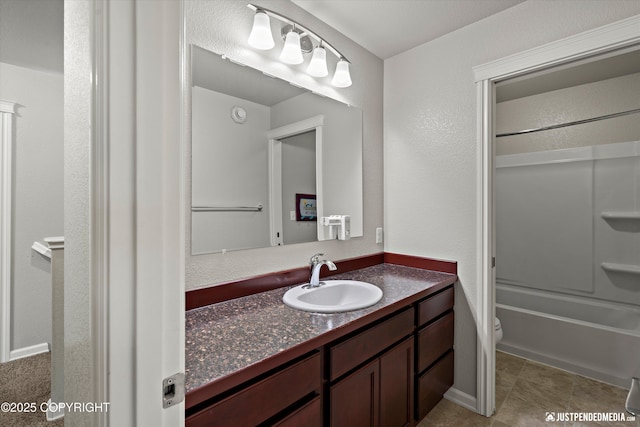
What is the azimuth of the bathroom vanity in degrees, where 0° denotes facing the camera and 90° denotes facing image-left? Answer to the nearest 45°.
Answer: approximately 315°

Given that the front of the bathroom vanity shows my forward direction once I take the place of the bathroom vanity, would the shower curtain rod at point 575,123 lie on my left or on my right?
on my left

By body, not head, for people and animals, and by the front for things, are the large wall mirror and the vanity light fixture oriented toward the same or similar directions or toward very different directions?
same or similar directions

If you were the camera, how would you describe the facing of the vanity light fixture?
facing the viewer and to the right of the viewer

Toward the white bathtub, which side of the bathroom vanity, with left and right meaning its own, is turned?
left

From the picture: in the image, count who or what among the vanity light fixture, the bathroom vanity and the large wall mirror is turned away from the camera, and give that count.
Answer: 0

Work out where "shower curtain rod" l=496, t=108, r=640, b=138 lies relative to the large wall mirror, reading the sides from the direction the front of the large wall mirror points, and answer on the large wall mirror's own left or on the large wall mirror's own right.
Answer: on the large wall mirror's own left

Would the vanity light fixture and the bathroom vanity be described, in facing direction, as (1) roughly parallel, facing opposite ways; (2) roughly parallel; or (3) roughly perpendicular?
roughly parallel

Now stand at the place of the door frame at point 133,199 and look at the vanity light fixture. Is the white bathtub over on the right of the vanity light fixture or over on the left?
right

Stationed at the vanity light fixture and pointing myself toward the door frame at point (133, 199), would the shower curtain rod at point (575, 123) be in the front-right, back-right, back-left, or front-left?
back-left

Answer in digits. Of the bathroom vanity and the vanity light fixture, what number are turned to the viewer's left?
0

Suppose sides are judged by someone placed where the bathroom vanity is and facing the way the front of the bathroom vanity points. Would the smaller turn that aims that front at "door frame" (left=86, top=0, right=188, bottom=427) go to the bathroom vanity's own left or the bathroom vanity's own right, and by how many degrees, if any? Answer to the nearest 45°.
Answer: approximately 90° to the bathroom vanity's own right
